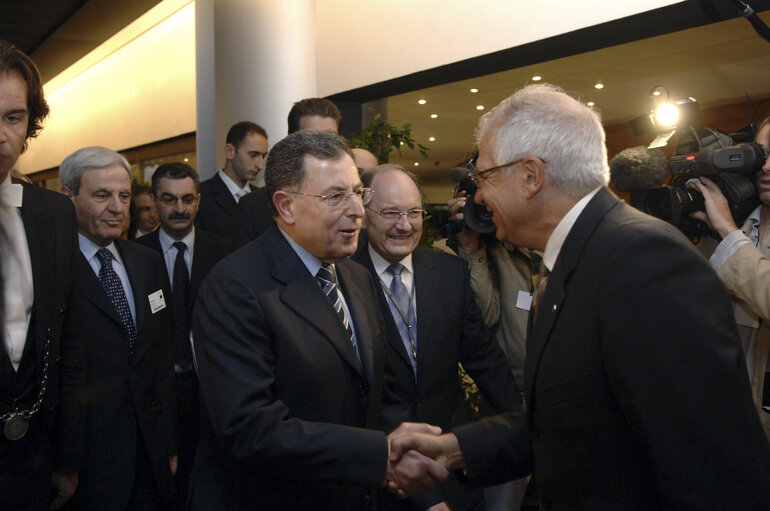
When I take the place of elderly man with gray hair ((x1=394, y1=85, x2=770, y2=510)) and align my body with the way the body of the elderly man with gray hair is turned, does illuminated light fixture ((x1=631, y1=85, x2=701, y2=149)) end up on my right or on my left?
on my right

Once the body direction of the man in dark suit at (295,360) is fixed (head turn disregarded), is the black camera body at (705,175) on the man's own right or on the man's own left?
on the man's own left

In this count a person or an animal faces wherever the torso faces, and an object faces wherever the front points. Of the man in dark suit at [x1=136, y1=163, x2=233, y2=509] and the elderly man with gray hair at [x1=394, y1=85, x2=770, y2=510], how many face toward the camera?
1

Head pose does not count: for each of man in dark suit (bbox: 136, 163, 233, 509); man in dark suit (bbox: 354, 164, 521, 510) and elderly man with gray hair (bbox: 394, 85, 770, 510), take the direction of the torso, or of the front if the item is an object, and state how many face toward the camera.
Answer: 2

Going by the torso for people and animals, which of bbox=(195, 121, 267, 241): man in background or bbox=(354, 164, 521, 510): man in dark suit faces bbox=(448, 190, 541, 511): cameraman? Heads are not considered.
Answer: the man in background

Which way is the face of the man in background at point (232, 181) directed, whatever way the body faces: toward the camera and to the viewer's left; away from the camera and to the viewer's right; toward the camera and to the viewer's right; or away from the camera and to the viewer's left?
toward the camera and to the viewer's right

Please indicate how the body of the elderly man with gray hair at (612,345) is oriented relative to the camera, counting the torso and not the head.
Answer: to the viewer's left

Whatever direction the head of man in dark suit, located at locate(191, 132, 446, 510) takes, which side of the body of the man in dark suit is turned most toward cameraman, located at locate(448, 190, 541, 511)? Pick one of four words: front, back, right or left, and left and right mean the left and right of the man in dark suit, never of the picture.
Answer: left
